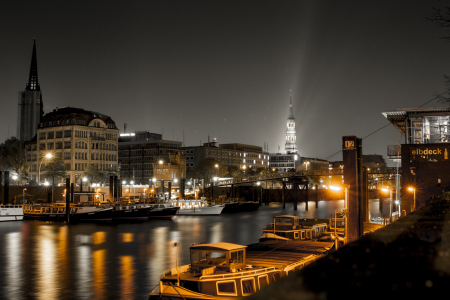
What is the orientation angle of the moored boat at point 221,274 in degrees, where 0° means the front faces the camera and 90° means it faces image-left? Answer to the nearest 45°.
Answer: approximately 225°
